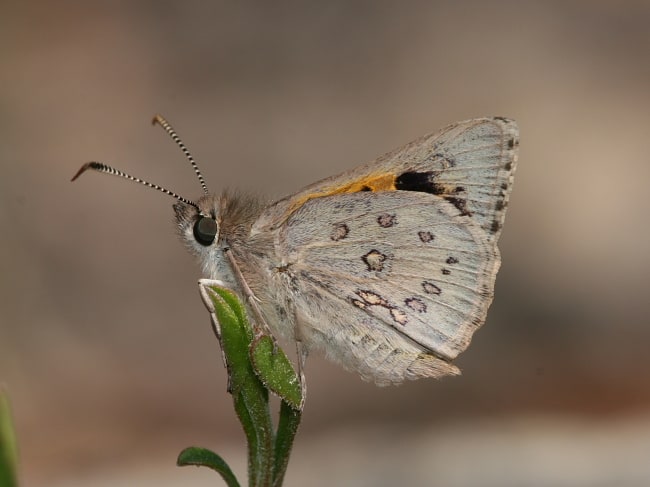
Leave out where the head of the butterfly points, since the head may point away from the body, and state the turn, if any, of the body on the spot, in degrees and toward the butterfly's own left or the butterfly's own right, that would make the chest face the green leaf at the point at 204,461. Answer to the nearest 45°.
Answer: approximately 45° to the butterfly's own left

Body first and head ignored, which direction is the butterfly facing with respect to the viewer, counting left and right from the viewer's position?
facing to the left of the viewer

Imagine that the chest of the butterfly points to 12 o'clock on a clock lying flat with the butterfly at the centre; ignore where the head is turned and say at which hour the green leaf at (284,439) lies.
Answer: The green leaf is roughly at 12 o'clock from the butterfly.
